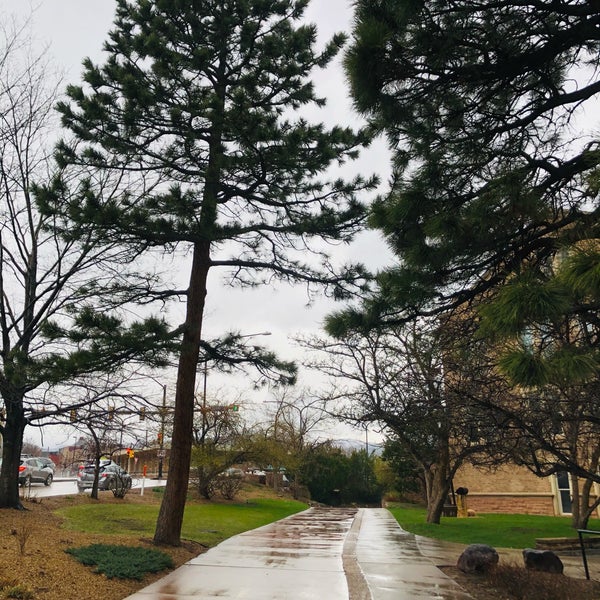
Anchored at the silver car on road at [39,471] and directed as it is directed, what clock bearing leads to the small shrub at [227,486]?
The small shrub is roughly at 3 o'clock from the silver car on road.

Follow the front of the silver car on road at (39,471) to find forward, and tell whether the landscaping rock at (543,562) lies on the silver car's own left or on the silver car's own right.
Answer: on the silver car's own right

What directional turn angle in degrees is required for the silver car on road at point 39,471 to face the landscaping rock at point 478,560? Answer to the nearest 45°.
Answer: approximately 135° to its right

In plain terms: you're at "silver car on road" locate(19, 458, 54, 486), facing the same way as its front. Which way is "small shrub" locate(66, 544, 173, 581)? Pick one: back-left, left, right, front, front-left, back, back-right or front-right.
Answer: back-right

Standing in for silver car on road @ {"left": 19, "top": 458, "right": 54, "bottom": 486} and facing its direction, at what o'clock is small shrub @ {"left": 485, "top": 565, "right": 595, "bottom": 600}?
The small shrub is roughly at 4 o'clock from the silver car on road.

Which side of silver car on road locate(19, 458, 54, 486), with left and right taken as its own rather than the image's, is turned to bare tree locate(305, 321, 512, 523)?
right
